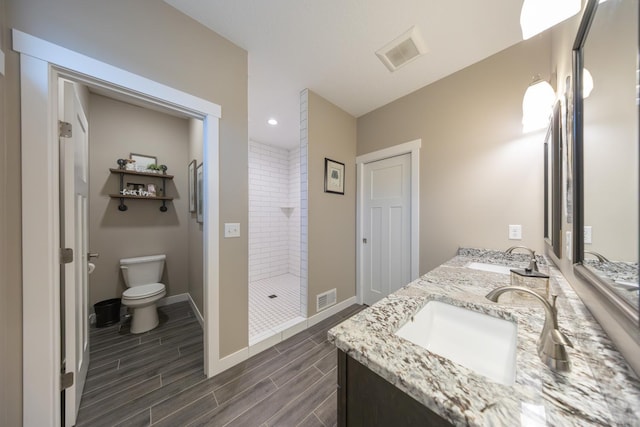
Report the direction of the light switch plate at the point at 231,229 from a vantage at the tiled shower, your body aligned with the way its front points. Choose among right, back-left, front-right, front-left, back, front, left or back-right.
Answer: front-right

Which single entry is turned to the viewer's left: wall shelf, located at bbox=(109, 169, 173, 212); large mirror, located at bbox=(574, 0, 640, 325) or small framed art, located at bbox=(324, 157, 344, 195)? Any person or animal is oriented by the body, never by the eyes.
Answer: the large mirror

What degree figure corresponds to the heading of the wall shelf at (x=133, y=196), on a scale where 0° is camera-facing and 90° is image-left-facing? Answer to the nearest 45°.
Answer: approximately 315°

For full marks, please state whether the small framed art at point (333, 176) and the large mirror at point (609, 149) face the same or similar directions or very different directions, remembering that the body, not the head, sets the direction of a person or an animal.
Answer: very different directions

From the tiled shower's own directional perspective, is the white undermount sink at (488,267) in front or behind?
in front

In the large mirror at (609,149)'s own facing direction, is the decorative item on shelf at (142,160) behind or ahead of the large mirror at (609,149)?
ahead

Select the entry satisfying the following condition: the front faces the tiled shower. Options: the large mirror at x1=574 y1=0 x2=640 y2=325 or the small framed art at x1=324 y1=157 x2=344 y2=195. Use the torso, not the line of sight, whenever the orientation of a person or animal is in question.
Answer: the large mirror

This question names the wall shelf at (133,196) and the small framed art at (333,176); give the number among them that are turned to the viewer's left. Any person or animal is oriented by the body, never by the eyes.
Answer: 0

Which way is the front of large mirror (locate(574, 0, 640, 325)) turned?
to the viewer's left

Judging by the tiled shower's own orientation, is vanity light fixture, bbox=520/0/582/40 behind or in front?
in front

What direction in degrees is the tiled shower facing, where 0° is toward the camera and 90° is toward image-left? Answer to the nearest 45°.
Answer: approximately 315°
